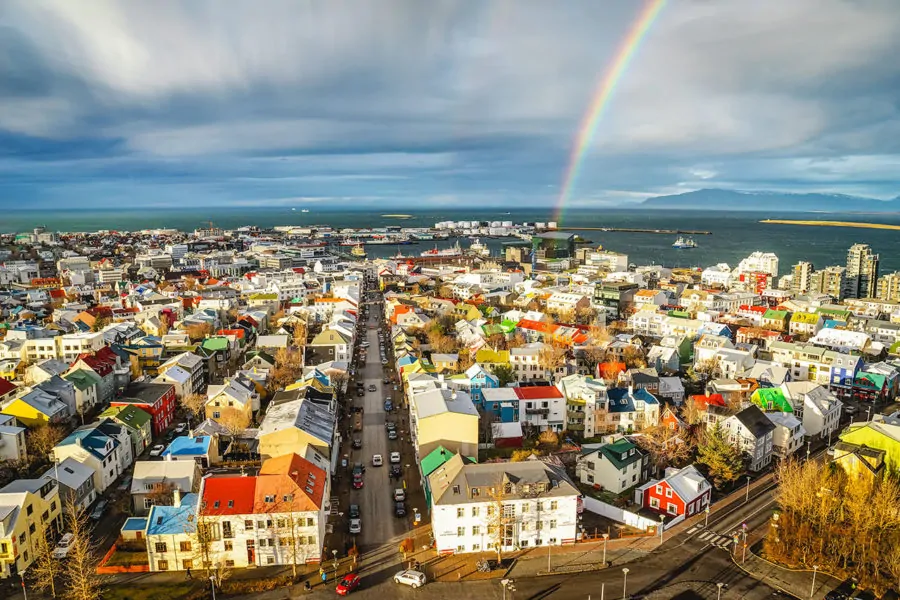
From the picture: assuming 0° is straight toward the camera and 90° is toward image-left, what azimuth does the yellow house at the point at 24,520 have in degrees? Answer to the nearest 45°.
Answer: approximately 315°

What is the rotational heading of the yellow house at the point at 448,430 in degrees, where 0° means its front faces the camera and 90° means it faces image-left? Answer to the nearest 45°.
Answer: approximately 90°

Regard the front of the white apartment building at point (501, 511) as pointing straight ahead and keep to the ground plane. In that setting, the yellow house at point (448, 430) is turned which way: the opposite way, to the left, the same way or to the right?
to the right

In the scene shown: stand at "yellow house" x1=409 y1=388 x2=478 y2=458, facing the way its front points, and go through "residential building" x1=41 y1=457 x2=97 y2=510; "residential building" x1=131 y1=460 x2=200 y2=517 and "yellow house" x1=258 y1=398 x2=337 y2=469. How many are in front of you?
3

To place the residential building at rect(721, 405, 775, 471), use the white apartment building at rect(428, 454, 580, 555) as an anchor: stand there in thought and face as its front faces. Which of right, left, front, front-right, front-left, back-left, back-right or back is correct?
back-left

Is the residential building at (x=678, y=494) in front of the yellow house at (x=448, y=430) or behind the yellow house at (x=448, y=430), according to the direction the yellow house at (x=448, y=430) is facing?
behind

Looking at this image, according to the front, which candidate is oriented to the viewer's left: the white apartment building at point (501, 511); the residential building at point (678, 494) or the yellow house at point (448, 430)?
the yellow house

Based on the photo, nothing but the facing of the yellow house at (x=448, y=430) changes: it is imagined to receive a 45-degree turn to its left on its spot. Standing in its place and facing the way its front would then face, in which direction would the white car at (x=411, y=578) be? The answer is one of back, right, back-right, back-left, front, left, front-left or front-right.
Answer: front-left

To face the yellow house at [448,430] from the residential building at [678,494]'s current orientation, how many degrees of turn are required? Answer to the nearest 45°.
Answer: approximately 135° to its right
